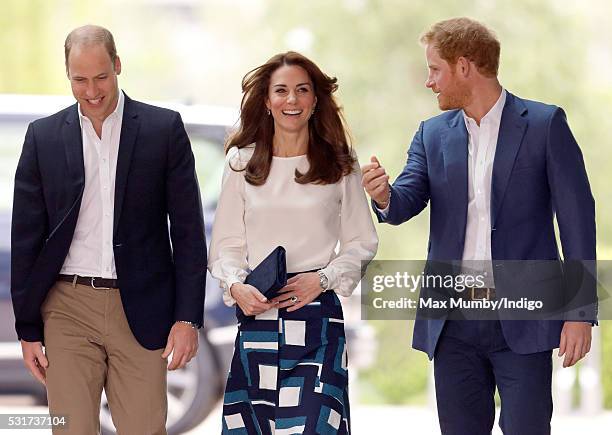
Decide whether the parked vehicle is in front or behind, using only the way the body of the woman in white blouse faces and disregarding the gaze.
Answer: behind

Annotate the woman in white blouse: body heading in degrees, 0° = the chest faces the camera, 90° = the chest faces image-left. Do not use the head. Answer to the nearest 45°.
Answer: approximately 0°

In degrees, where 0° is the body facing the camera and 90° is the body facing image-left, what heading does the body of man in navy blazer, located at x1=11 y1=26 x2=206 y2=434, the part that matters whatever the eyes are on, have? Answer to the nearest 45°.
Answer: approximately 0°

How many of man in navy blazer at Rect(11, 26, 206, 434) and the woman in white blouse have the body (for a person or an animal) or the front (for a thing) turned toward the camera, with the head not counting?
2

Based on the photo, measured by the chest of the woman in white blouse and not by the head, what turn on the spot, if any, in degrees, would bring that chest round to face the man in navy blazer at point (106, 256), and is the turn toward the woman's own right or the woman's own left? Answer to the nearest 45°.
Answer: approximately 90° to the woman's own right

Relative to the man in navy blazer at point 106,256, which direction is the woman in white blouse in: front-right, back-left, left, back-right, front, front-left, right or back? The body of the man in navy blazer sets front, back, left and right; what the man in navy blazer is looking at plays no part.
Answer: left

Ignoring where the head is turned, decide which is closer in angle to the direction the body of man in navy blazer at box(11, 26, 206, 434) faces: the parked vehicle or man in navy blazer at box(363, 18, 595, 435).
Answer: the man in navy blazer

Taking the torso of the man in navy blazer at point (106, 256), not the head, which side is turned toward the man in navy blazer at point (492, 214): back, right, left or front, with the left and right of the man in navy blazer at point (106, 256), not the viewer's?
left

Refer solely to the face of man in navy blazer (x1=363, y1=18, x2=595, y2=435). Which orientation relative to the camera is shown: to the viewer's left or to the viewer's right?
to the viewer's left

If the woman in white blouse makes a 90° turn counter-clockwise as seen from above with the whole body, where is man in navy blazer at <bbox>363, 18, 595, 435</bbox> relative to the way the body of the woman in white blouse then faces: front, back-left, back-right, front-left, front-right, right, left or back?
front

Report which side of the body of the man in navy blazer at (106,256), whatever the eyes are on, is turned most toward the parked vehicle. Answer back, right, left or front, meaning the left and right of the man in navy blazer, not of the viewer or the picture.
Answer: back
